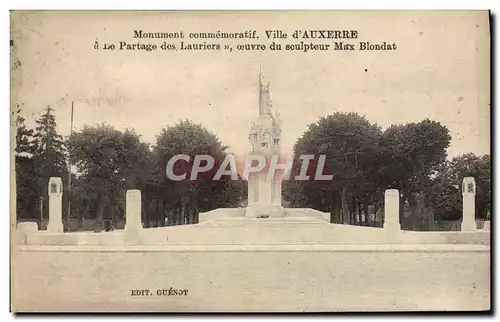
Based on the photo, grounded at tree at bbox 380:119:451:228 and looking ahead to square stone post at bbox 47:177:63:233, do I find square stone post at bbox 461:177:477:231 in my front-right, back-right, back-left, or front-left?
back-left
